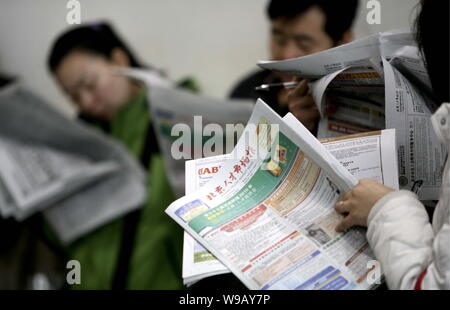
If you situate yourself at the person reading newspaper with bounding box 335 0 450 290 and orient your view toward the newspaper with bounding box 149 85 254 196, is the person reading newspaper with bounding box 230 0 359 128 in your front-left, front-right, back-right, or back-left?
front-right

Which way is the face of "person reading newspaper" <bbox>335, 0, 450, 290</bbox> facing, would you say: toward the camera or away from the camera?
away from the camera

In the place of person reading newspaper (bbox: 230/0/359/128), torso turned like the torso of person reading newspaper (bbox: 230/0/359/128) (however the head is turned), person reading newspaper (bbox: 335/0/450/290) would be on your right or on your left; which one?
on your left

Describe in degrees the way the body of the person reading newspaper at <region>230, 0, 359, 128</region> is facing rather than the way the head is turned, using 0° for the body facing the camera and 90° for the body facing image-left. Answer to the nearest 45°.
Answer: approximately 45°
